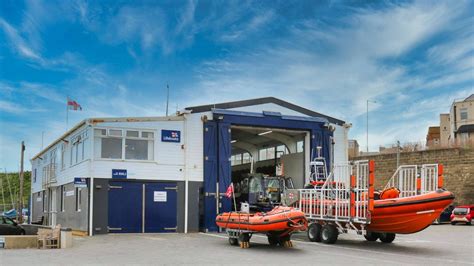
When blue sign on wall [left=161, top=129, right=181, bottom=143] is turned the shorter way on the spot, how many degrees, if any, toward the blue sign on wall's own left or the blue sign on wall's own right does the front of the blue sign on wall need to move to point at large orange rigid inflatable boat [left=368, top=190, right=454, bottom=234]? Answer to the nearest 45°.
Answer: approximately 45° to the blue sign on wall's own left

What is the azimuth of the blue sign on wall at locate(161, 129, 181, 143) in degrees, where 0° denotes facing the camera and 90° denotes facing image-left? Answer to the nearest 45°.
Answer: approximately 0°
